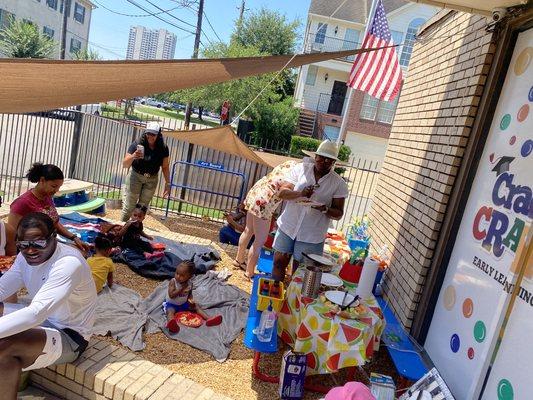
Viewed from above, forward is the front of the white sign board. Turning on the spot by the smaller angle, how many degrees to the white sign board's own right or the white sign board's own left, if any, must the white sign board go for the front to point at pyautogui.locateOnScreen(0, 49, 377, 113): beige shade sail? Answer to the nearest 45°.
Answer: approximately 45° to the white sign board's own right

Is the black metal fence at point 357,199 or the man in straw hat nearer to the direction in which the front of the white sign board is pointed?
the man in straw hat

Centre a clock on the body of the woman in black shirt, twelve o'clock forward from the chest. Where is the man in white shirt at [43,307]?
The man in white shirt is roughly at 12 o'clock from the woman in black shirt.

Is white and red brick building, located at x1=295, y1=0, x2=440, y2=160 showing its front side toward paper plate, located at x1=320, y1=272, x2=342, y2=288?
yes

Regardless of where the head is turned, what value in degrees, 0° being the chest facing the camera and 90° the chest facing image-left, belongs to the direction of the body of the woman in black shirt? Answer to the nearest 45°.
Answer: approximately 0°
